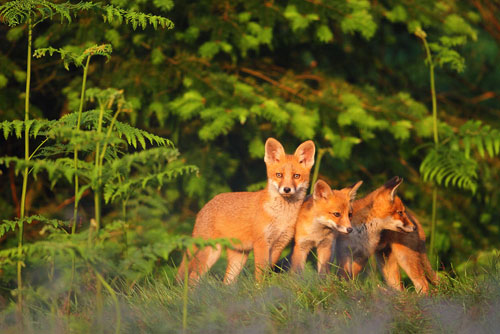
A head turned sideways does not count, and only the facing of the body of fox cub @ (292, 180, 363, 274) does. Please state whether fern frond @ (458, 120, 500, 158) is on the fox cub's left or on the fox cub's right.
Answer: on the fox cub's left

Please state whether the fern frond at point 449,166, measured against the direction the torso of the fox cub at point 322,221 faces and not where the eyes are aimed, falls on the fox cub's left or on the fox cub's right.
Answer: on the fox cub's left

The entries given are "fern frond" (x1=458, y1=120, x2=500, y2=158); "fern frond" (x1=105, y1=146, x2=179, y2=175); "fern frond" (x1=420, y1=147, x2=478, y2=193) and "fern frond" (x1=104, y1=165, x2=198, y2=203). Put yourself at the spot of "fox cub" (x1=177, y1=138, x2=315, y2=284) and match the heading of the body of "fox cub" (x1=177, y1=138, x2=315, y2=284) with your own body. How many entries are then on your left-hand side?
2

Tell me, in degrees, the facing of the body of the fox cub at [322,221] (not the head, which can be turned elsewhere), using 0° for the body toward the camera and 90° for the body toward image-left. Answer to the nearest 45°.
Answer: approximately 315°
